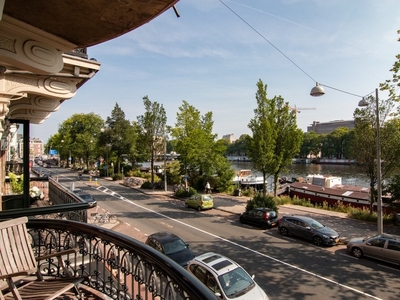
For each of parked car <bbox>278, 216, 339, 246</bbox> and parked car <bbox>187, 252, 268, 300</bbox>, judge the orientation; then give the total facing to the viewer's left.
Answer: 0

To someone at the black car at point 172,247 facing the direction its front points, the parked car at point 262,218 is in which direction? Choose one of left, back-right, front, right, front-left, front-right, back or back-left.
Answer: left

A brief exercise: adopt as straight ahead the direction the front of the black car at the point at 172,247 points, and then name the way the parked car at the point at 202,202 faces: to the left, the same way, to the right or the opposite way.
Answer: the opposite way

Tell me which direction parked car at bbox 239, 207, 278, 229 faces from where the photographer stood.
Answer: facing away from the viewer and to the left of the viewer

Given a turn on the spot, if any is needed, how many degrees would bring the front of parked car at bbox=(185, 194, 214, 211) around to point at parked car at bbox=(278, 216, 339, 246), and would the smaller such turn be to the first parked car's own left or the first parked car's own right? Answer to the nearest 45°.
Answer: approximately 180°

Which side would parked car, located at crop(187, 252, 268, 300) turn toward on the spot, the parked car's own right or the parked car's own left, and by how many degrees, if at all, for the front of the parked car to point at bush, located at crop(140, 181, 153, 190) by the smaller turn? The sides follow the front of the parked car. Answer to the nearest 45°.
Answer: approximately 135° to the parked car's own left

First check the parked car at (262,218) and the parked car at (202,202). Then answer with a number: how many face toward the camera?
0
